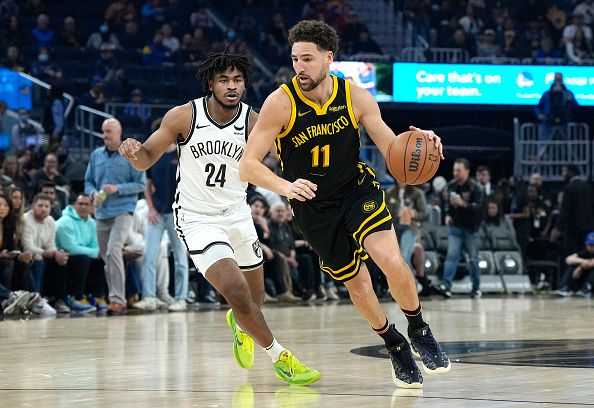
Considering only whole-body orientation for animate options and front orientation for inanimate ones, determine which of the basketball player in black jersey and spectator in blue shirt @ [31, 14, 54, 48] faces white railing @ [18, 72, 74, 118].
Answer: the spectator in blue shirt

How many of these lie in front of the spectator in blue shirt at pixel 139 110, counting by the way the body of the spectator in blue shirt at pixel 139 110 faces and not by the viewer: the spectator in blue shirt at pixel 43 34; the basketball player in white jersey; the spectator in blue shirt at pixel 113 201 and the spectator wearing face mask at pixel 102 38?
2

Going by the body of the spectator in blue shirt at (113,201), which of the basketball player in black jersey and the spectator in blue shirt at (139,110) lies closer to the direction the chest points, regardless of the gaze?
the basketball player in black jersey

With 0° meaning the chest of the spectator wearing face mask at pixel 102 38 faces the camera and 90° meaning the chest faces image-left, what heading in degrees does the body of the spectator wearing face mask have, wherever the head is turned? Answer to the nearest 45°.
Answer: approximately 0°

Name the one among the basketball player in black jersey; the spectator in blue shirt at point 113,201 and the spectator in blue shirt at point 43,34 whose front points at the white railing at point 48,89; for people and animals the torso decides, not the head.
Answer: the spectator in blue shirt at point 43,34

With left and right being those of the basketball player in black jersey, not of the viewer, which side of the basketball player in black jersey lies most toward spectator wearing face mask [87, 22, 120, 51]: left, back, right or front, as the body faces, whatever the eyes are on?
back
